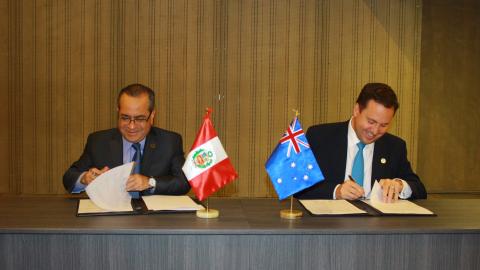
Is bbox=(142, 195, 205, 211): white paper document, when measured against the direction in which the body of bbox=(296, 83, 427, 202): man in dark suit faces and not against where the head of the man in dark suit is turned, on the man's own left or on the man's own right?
on the man's own right

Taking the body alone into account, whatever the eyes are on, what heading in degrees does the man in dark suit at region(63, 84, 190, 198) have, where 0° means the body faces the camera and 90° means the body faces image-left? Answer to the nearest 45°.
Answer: approximately 0°

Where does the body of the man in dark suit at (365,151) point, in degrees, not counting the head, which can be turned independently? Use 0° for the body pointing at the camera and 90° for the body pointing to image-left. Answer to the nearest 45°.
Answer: approximately 0°

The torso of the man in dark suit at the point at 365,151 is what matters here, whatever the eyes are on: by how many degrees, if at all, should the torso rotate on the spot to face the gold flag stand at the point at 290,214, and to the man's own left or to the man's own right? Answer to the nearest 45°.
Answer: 0° — they already face it

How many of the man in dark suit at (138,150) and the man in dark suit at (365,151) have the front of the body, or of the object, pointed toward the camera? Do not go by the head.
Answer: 2

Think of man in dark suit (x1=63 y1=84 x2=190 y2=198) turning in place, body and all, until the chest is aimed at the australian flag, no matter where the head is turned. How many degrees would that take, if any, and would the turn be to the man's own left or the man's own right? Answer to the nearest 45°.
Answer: approximately 45° to the man's own left

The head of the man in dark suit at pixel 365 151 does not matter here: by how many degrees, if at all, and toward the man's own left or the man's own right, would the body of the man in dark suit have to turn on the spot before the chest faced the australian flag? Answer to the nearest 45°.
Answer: approximately 45° to the man's own right

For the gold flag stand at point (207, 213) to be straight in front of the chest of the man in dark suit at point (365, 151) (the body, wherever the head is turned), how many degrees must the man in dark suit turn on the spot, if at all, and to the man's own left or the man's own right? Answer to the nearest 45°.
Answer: approximately 45° to the man's own right

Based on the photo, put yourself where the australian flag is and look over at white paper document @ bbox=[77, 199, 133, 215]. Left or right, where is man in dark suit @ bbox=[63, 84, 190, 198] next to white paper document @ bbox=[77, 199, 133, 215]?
right

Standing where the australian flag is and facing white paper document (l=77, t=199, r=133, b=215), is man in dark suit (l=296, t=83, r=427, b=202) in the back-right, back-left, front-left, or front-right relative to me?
back-right
